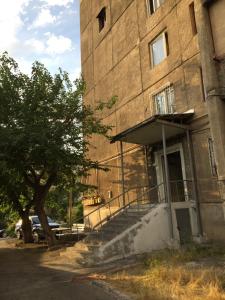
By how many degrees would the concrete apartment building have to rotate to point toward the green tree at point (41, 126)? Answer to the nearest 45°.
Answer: approximately 45° to its right

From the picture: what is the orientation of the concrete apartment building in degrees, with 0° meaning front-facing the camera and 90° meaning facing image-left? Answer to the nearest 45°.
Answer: approximately 45°
